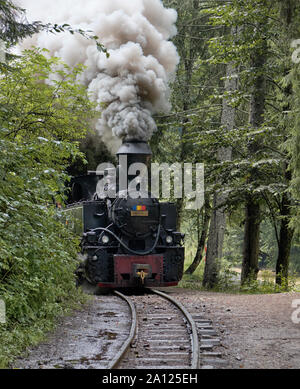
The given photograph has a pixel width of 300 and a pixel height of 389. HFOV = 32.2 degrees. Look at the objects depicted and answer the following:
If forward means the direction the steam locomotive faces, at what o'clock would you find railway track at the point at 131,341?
The railway track is roughly at 12 o'clock from the steam locomotive.

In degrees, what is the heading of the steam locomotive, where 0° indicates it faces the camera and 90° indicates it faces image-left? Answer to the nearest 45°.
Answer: approximately 0°

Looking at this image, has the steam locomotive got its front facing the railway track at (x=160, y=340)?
yes
